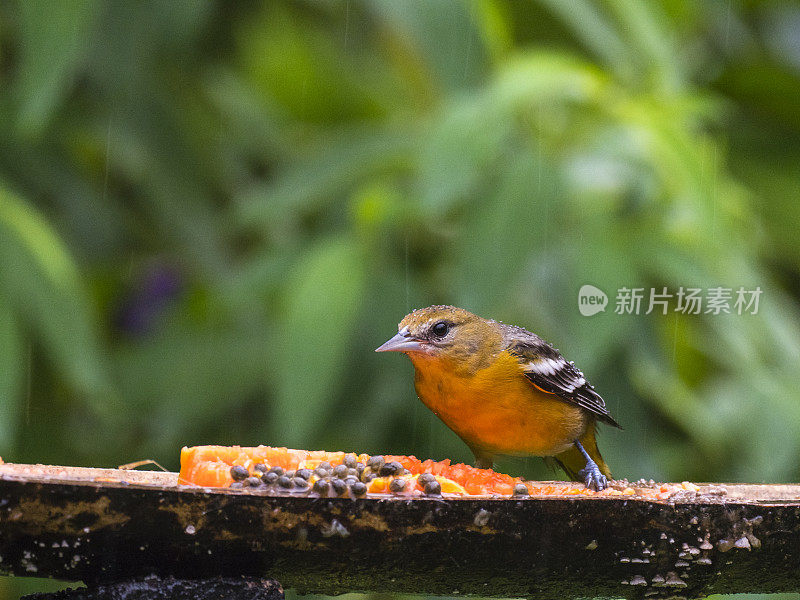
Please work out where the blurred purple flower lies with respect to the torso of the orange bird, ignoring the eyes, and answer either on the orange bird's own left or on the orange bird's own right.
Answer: on the orange bird's own right

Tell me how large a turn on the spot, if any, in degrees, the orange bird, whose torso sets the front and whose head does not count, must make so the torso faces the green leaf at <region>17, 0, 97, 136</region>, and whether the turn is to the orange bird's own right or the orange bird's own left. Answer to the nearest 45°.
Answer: approximately 90° to the orange bird's own right

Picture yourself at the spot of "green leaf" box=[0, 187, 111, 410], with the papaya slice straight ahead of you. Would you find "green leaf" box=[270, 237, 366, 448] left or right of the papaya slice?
left

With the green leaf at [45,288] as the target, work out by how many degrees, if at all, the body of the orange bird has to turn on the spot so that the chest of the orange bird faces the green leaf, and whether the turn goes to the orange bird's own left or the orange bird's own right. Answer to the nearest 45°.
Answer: approximately 90° to the orange bird's own right

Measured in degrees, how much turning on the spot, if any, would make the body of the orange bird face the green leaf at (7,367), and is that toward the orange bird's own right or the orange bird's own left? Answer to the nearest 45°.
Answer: approximately 90° to the orange bird's own right

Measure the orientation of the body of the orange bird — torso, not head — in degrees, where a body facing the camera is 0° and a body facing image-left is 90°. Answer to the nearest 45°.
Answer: approximately 45°
